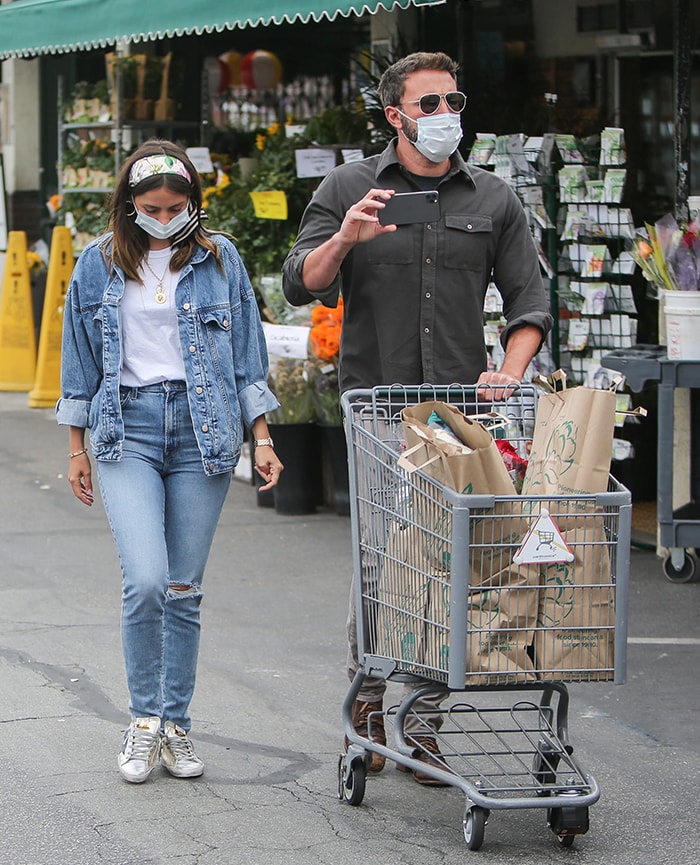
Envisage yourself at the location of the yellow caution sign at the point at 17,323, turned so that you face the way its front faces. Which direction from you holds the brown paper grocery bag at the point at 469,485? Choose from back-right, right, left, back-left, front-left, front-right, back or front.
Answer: front

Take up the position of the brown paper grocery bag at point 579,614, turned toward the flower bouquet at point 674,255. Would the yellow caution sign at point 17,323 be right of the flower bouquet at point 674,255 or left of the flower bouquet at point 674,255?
left

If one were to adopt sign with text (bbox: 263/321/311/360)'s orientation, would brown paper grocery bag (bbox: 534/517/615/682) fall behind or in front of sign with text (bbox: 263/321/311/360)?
in front

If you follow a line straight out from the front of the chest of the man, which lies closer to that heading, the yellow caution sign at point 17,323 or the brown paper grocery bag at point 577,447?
the brown paper grocery bag

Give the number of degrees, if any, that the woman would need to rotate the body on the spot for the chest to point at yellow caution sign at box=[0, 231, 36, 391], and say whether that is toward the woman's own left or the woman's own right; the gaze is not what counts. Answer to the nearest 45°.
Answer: approximately 180°

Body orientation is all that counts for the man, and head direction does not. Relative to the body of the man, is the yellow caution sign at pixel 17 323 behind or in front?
behind

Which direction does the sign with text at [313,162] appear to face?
toward the camera

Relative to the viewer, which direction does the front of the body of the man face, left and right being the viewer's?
facing the viewer

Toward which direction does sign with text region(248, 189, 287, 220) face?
toward the camera

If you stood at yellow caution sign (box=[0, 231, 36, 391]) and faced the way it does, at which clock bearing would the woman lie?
The woman is roughly at 12 o'clock from the yellow caution sign.

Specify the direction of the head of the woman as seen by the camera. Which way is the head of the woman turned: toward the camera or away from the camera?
toward the camera
